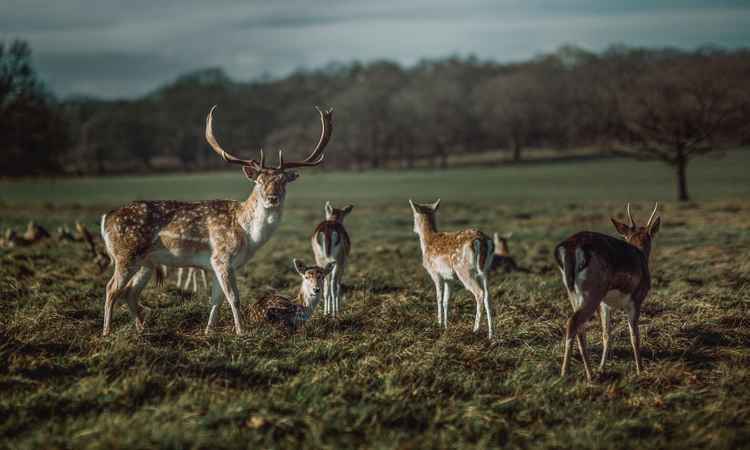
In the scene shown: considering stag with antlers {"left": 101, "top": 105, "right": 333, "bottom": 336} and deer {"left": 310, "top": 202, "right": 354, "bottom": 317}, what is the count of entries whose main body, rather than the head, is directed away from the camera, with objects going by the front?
1

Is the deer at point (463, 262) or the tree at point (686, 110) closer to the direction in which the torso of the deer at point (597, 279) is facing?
the tree

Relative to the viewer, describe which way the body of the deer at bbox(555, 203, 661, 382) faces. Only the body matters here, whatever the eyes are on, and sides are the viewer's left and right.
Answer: facing away from the viewer and to the right of the viewer

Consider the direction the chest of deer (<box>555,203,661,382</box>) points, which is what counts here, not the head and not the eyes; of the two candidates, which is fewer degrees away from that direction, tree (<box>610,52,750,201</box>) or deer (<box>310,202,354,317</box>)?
the tree

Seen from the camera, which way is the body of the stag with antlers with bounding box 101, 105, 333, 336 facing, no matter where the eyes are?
to the viewer's right

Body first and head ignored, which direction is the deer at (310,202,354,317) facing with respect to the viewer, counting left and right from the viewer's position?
facing away from the viewer

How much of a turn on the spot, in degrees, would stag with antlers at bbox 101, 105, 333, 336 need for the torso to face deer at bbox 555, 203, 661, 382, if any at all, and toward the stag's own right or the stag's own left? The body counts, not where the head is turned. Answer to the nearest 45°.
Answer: approximately 45° to the stag's own right

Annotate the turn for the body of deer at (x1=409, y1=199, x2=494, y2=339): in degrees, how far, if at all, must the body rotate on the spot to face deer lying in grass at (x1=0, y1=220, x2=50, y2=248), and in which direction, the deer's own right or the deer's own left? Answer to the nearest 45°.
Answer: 0° — it already faces it

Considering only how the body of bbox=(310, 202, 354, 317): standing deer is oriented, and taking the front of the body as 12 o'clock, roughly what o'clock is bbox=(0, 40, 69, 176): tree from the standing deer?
The tree is roughly at 11 o'clock from the standing deer.

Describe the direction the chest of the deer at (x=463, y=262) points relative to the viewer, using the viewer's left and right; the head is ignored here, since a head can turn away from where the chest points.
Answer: facing away from the viewer and to the left of the viewer

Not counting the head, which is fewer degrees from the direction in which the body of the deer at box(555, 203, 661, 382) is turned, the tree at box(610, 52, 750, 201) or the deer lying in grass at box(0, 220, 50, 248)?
the tree
